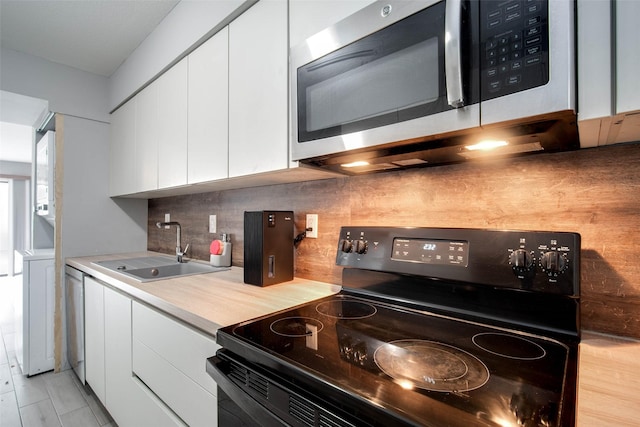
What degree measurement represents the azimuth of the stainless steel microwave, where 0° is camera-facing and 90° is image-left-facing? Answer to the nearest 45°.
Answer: approximately 45°

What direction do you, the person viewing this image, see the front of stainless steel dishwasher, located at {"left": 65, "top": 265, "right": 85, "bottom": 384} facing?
facing to the left of the viewer

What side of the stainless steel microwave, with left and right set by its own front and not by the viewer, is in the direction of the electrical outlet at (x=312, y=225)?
right

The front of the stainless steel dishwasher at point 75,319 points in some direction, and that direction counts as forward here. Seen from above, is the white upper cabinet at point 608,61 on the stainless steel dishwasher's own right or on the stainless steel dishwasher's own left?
on the stainless steel dishwasher's own left

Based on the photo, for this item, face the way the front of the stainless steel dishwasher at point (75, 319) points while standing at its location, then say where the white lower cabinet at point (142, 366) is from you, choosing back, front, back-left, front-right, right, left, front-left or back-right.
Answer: left

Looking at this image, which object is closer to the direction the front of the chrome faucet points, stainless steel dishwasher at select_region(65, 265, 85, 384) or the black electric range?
the stainless steel dishwasher

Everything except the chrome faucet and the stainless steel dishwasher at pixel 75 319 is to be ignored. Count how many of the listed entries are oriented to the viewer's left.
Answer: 2

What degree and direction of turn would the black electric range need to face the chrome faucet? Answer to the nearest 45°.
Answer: approximately 90° to its right

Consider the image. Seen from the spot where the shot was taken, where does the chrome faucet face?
facing to the left of the viewer

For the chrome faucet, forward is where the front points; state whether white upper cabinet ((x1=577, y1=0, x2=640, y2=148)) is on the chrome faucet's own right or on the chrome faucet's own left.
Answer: on the chrome faucet's own left

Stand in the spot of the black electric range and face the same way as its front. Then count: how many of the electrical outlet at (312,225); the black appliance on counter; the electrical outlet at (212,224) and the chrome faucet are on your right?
4
